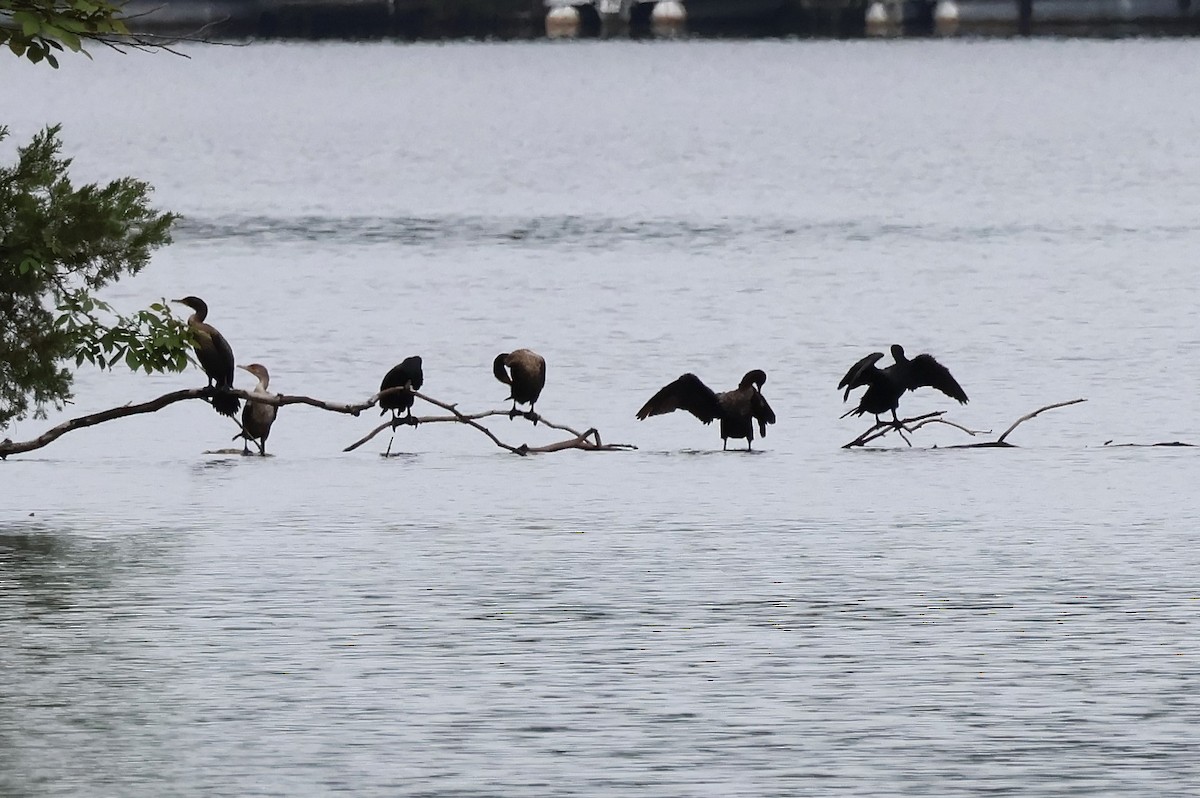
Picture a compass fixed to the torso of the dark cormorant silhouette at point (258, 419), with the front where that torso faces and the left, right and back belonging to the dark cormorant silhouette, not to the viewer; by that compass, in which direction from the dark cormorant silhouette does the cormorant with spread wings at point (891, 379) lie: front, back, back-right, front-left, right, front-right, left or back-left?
back-left

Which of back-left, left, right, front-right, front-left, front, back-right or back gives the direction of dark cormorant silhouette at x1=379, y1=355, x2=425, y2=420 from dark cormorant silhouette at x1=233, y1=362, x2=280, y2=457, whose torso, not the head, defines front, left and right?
back-left

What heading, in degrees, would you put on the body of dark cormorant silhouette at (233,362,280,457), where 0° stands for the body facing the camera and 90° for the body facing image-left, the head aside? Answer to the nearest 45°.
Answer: approximately 45°
